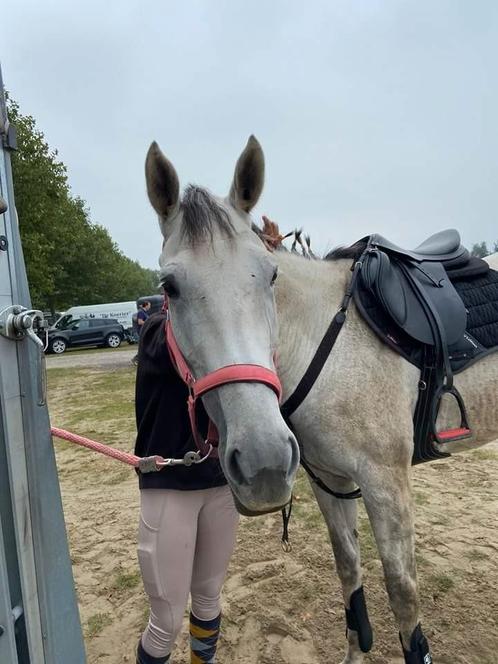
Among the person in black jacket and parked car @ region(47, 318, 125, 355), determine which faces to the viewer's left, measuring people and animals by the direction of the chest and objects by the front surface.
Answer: the parked car

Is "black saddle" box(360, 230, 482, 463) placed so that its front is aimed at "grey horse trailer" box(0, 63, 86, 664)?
yes

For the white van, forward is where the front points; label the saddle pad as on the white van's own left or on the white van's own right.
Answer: on the white van's own left

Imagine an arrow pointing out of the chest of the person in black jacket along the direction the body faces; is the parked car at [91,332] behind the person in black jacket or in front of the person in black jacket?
behind

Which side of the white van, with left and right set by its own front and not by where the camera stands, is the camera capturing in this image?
left

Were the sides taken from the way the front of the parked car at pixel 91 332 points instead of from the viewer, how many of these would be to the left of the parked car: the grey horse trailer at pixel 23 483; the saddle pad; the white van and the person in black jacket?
3

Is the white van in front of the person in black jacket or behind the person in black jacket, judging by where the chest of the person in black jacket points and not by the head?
behind

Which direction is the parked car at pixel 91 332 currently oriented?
to the viewer's left

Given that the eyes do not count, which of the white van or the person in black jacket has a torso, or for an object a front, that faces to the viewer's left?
the white van

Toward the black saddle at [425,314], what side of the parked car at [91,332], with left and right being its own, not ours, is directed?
left

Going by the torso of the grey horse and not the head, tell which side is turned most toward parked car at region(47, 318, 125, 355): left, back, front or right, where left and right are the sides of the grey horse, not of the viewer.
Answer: right

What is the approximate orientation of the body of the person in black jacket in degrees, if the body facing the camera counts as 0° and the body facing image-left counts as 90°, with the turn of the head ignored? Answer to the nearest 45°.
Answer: approximately 315°

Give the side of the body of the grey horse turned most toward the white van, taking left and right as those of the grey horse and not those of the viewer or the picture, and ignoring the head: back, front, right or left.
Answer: right
